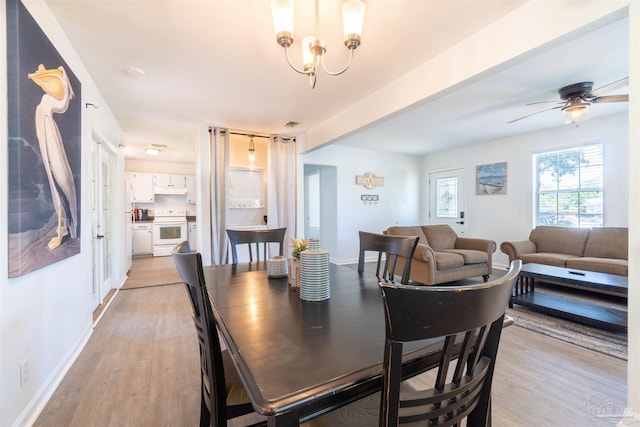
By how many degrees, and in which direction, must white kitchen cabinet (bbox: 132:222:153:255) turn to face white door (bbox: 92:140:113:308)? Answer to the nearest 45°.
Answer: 0° — it already faces it

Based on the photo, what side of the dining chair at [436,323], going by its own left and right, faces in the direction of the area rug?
right

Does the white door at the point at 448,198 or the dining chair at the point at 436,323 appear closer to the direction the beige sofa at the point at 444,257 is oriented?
the dining chair

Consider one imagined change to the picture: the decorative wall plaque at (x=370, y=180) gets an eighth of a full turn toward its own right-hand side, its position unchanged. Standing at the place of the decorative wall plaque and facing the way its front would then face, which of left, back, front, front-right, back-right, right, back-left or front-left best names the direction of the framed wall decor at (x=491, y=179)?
back-left

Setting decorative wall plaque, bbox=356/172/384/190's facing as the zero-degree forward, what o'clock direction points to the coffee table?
The coffee table is roughly at 11 o'clock from the decorative wall plaque.

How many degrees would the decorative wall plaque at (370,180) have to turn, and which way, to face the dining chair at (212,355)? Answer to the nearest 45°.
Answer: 0° — it already faces it

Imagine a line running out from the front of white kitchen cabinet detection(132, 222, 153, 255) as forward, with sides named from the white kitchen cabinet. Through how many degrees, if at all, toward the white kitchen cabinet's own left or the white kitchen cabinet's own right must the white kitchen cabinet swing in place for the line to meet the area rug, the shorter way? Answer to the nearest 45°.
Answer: approximately 45° to the white kitchen cabinet's own left

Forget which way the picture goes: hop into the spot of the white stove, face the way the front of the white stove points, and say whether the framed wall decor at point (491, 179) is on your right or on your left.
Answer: on your left

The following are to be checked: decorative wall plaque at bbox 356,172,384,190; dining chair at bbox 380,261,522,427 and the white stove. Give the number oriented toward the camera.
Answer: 2
